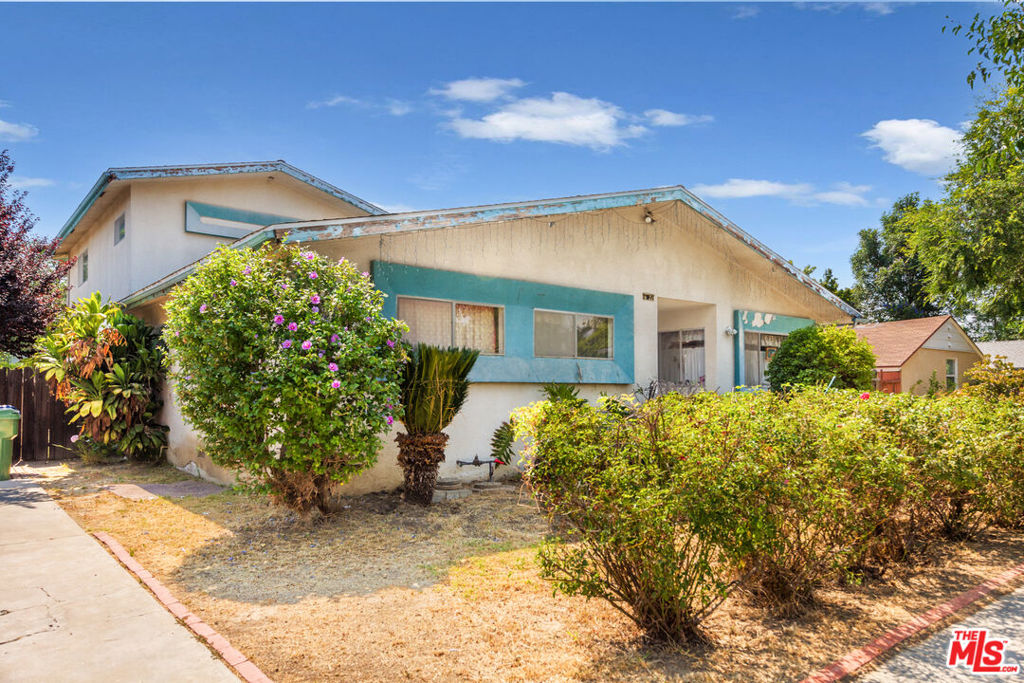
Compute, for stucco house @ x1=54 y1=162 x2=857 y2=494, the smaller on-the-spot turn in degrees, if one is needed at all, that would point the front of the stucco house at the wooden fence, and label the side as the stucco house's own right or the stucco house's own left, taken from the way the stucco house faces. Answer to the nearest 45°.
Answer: approximately 135° to the stucco house's own right

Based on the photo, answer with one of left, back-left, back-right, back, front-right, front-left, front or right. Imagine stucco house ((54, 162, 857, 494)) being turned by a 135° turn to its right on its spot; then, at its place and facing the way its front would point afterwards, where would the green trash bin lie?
front

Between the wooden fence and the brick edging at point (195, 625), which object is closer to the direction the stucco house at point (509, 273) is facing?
the brick edging

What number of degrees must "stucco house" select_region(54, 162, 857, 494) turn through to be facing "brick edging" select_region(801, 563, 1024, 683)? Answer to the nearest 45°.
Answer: approximately 45° to its right

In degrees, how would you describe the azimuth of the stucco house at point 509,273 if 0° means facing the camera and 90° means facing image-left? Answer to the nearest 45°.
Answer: approximately 315°

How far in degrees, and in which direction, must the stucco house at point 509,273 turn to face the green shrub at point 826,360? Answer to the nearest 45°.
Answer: approximately 45° to its left

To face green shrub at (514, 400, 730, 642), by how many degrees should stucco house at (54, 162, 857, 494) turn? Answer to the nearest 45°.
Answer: approximately 45° to its right

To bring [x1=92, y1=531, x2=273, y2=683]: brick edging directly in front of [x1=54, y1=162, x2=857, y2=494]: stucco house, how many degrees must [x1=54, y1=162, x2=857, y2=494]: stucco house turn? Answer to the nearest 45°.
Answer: approximately 45° to its right

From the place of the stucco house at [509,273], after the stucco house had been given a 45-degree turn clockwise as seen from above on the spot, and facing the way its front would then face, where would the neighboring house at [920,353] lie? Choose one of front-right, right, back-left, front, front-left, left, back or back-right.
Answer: back-left

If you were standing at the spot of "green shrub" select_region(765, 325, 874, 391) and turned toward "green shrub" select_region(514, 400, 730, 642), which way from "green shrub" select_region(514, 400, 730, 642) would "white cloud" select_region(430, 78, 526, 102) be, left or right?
right

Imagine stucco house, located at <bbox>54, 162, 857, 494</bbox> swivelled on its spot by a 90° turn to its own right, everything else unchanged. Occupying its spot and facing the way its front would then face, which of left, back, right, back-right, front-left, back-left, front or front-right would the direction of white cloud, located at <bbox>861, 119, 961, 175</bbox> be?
back
